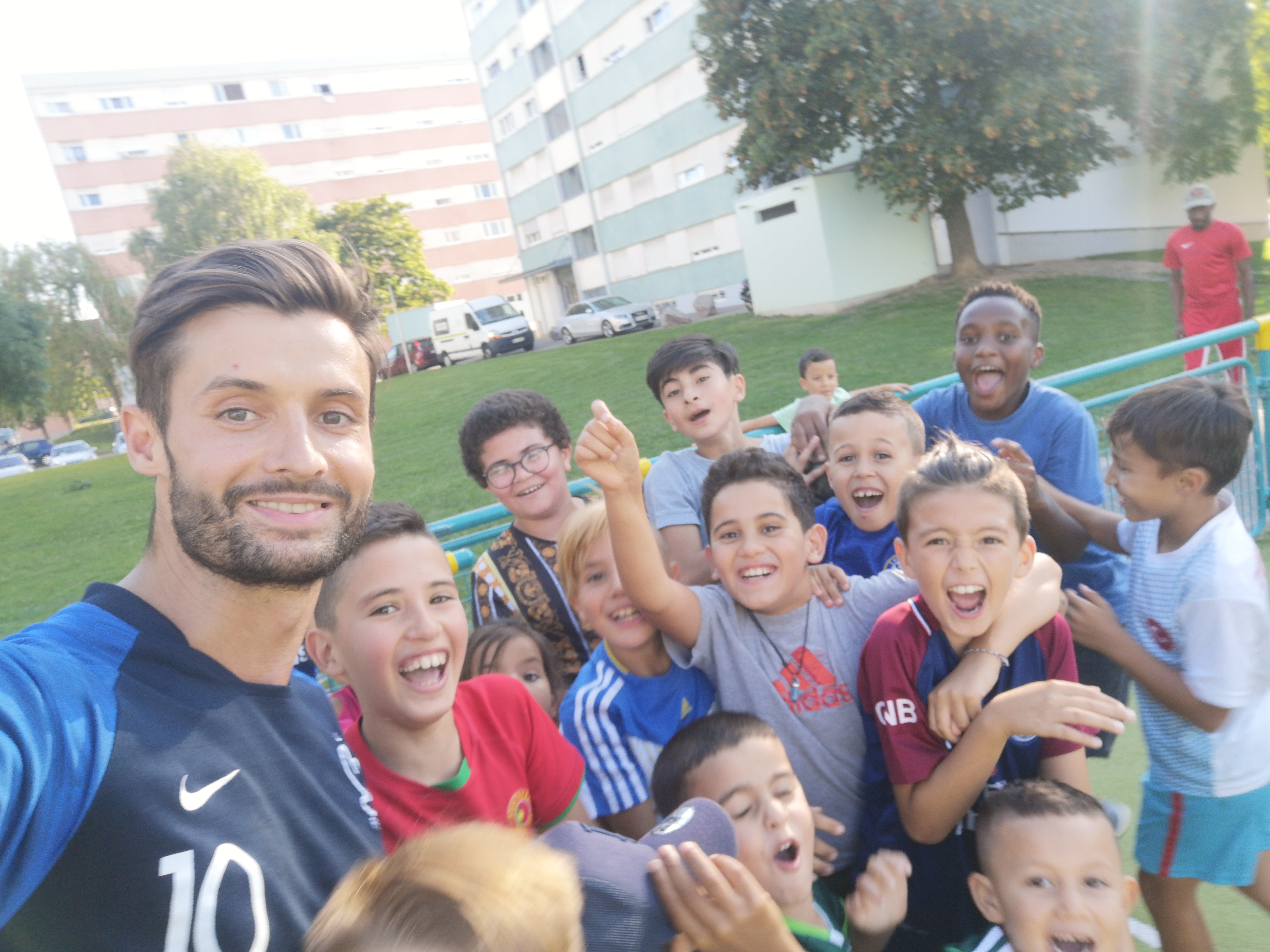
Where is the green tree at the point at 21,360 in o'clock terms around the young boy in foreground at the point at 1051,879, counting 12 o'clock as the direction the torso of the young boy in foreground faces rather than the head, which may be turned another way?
The green tree is roughly at 4 o'clock from the young boy in foreground.

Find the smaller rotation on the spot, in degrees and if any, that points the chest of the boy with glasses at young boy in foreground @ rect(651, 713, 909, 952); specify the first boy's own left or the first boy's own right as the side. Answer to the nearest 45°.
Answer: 0° — they already face them

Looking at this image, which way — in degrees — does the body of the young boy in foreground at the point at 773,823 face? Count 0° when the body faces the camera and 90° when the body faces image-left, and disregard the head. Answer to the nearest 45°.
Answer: approximately 315°

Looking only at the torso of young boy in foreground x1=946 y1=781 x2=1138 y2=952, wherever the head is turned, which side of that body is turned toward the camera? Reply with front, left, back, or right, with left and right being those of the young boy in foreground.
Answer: front

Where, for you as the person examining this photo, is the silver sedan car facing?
facing the viewer and to the right of the viewer

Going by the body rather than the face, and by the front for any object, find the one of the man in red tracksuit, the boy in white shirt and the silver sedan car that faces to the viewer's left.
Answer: the boy in white shirt

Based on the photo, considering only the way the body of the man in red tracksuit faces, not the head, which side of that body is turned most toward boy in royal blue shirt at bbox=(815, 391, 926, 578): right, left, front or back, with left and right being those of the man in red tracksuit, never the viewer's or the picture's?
front

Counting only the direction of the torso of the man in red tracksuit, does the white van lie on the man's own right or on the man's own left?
on the man's own right

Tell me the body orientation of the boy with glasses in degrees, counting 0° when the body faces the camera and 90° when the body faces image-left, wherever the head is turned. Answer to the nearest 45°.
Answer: approximately 0°

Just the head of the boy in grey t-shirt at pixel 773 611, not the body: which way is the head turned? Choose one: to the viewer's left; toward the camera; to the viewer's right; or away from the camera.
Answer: toward the camera

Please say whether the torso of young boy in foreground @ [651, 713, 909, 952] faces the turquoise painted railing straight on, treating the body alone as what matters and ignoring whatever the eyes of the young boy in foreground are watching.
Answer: no

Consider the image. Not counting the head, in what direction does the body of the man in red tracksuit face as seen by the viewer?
toward the camera

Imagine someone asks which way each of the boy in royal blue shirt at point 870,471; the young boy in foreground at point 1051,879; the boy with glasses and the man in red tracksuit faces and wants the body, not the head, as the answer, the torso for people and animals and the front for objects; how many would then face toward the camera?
4

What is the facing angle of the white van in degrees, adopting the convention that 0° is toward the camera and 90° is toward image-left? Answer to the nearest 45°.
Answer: approximately 315°

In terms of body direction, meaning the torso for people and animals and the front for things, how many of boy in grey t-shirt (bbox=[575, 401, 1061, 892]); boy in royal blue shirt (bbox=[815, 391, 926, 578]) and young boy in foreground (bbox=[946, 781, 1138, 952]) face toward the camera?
3

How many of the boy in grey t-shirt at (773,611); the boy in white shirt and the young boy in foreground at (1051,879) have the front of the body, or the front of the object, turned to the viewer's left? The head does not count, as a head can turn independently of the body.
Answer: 1

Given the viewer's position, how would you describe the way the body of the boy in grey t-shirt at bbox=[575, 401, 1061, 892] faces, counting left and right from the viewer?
facing the viewer

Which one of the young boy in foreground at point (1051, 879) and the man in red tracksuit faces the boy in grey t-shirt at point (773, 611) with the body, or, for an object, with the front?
the man in red tracksuit

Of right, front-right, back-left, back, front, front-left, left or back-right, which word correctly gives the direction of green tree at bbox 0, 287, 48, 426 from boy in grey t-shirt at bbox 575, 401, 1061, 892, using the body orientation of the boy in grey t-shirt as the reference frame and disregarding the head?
back-right

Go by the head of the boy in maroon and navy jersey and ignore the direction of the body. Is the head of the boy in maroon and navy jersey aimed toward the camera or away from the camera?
toward the camera

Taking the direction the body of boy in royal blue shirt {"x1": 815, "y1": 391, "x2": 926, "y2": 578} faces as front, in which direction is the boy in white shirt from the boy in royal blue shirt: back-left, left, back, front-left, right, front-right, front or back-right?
front-left

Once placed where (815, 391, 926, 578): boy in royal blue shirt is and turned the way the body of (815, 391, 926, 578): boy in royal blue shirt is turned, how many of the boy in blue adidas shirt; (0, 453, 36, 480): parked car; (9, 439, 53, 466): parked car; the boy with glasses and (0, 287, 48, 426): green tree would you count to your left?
0

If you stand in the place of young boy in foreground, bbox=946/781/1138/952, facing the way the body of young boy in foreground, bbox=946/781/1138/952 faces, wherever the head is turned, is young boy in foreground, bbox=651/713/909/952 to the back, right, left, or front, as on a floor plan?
right
